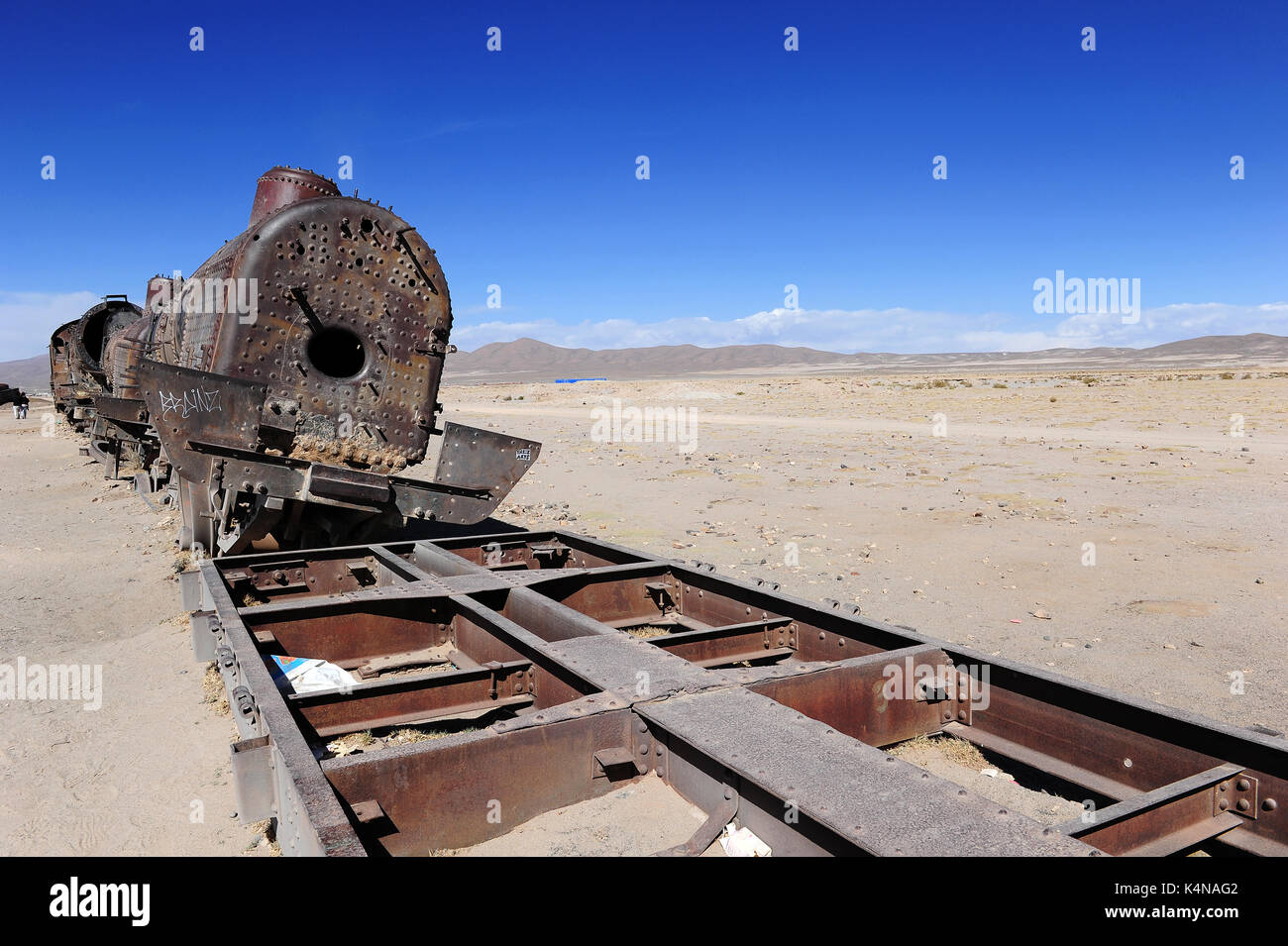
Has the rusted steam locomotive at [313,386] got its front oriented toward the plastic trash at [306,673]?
no
